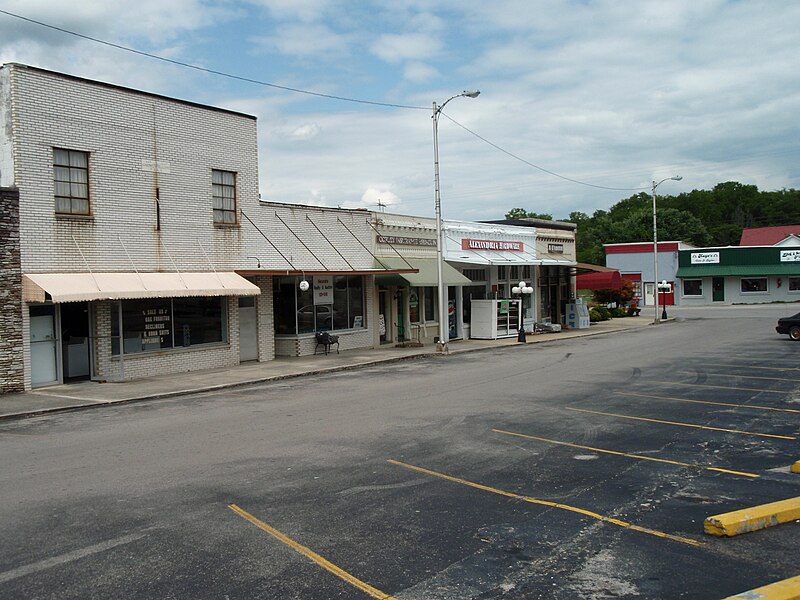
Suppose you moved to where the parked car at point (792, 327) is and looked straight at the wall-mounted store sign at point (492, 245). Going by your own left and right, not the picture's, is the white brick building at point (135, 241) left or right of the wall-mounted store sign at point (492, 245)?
left

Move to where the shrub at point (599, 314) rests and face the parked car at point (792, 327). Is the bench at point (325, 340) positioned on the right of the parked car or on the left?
right

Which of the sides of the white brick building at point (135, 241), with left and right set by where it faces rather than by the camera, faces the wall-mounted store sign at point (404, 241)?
left

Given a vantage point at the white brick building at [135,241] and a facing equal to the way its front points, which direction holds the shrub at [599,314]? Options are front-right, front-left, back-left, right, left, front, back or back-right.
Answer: left

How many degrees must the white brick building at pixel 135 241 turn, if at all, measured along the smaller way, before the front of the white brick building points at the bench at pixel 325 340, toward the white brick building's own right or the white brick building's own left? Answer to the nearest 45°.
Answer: approximately 90° to the white brick building's own left

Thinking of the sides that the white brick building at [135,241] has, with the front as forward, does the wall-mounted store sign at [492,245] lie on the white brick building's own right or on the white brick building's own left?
on the white brick building's own left
